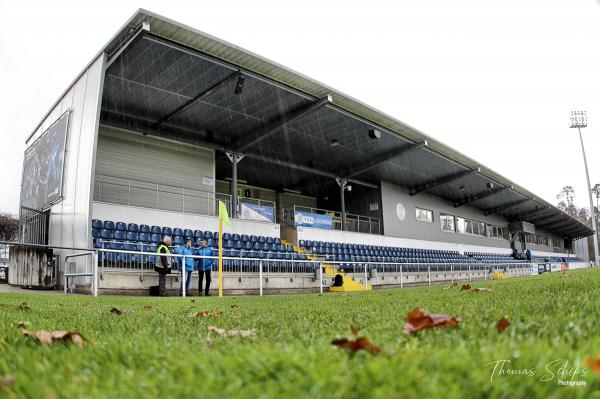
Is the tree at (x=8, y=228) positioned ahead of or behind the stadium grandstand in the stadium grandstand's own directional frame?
behind

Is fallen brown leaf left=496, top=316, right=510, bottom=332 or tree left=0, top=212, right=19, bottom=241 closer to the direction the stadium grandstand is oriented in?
the fallen brown leaf

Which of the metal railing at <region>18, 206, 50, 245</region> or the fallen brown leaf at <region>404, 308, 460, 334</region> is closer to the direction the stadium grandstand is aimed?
the fallen brown leaf

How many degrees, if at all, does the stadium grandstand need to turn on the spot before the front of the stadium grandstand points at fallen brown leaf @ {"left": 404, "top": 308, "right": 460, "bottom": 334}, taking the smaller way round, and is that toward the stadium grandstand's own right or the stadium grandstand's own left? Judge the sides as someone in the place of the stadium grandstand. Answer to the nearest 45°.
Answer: approximately 45° to the stadium grandstand's own right

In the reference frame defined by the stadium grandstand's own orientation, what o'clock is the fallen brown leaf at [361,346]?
The fallen brown leaf is roughly at 1 o'clock from the stadium grandstand.

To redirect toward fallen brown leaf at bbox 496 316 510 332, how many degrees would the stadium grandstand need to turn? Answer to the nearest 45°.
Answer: approximately 45° to its right

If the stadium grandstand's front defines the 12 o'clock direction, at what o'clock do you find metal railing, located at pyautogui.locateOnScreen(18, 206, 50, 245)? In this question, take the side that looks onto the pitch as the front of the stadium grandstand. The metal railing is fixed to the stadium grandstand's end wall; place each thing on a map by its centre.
The metal railing is roughly at 4 o'clock from the stadium grandstand.

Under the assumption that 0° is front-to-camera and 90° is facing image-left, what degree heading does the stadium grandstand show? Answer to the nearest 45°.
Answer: approximately 315°
